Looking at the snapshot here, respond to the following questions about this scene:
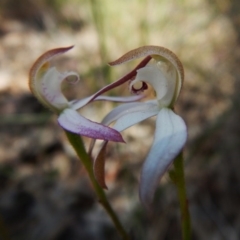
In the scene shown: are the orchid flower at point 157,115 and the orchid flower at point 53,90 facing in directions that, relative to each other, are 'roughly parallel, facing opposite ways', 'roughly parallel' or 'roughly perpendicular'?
roughly parallel, facing opposite ways

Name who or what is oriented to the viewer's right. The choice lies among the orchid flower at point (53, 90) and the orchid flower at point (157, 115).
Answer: the orchid flower at point (53, 90)

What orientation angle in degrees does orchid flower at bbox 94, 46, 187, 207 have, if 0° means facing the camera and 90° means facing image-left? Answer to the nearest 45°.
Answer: approximately 90°

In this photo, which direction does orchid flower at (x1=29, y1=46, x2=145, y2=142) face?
to the viewer's right

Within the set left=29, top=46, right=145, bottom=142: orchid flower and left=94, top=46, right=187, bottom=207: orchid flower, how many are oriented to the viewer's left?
1
